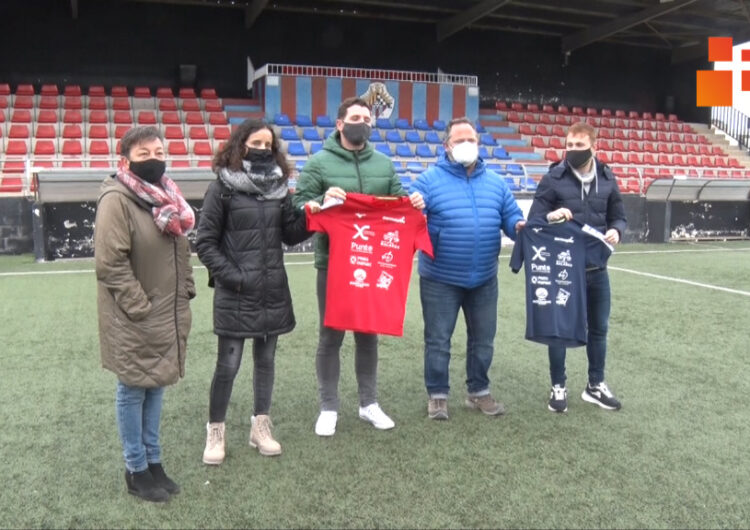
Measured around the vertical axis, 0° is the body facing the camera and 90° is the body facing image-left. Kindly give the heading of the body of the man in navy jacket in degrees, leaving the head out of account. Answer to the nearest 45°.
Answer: approximately 0°

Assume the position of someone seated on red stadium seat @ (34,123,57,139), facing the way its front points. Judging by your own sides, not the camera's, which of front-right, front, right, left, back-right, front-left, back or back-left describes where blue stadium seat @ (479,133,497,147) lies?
left

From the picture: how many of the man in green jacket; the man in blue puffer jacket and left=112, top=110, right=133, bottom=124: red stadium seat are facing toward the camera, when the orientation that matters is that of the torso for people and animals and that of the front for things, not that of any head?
3

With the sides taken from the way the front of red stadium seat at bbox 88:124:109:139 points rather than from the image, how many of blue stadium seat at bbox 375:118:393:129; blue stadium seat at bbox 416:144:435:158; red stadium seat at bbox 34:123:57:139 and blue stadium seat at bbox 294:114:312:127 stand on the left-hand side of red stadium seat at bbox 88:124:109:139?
3

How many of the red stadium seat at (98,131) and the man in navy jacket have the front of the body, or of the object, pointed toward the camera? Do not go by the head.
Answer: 2

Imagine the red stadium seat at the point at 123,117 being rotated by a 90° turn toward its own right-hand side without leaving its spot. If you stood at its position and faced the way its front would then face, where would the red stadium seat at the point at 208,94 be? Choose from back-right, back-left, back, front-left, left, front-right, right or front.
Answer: back-right

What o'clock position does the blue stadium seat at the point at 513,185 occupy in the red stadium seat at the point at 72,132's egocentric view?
The blue stadium seat is roughly at 10 o'clock from the red stadium seat.

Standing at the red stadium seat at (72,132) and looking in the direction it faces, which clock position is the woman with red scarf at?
The woman with red scarf is roughly at 12 o'clock from the red stadium seat.

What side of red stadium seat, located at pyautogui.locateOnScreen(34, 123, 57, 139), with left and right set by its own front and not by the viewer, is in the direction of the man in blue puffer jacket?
front

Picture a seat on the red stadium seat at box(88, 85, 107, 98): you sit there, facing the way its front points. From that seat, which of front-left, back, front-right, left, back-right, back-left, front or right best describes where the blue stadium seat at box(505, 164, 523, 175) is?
front-left

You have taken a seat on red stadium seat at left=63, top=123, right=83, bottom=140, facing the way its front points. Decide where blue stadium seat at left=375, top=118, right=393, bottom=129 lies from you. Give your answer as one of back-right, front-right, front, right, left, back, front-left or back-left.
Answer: left

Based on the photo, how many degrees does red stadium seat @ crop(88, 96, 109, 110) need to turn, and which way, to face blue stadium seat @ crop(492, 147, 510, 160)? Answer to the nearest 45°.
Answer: approximately 90° to its left
